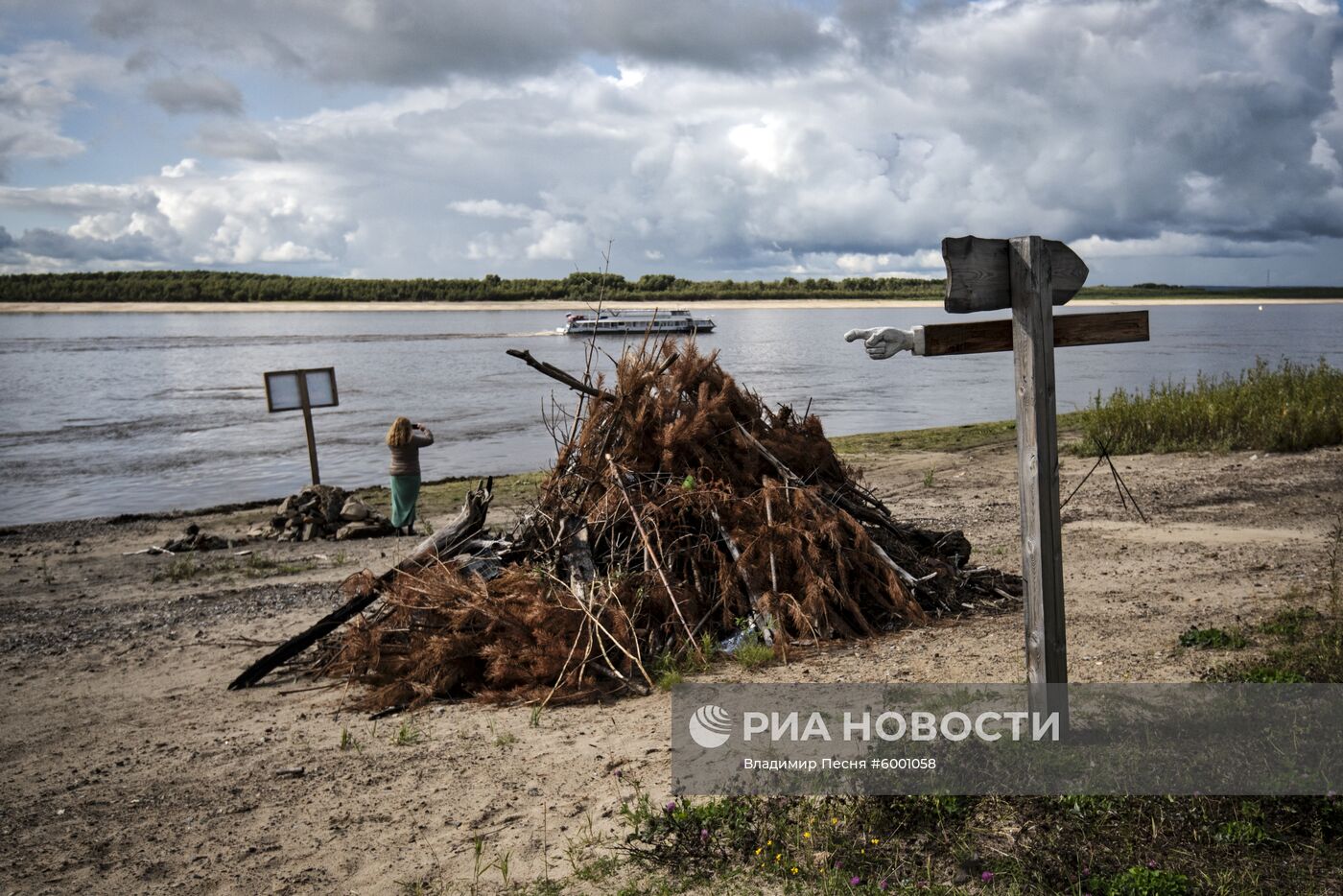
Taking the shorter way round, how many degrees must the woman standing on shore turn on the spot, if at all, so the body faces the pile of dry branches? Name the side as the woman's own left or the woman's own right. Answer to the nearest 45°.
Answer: approximately 135° to the woman's own right

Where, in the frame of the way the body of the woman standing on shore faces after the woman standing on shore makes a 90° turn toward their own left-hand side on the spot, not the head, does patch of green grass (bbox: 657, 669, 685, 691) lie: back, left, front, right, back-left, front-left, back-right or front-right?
back-left

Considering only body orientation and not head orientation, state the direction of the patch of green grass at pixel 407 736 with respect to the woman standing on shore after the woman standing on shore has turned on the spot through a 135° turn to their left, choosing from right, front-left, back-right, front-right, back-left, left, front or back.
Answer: left

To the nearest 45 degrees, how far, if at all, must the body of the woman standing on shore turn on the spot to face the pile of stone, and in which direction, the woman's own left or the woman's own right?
approximately 90° to the woman's own left

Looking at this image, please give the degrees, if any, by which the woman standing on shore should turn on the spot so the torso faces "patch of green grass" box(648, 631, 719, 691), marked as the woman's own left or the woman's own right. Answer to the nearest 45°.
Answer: approximately 135° to the woman's own right

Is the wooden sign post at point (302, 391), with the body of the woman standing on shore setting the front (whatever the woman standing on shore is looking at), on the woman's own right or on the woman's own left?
on the woman's own left

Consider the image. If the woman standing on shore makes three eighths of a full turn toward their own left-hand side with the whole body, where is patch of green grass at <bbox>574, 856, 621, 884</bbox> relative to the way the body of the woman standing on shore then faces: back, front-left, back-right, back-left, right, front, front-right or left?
left

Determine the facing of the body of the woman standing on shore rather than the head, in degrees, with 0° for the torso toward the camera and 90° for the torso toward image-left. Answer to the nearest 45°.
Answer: approximately 225°

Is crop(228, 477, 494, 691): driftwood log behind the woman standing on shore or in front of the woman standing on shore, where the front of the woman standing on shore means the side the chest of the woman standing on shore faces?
behind
